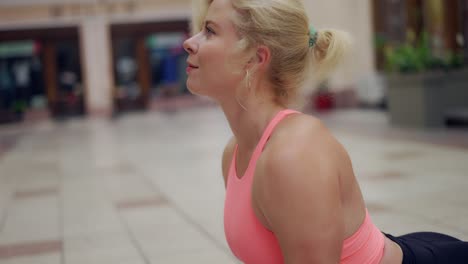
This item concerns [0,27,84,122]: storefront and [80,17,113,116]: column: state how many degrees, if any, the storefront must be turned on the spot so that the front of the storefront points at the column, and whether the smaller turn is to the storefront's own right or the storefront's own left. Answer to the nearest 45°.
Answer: approximately 45° to the storefront's own left

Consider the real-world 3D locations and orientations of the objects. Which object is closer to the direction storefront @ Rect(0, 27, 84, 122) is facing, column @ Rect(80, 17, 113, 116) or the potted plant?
the potted plant

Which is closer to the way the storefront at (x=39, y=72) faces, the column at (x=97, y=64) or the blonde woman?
the blonde woman

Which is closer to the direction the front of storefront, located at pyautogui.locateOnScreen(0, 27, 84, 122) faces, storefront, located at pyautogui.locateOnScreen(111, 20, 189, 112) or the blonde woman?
the blonde woman

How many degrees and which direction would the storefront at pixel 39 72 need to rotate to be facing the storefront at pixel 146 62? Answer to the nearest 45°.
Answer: approximately 90° to its left

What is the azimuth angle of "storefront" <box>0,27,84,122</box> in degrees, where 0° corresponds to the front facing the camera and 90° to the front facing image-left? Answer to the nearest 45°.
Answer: approximately 0°

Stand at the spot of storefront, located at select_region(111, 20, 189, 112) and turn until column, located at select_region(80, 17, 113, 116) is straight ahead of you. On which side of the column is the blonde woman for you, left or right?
left

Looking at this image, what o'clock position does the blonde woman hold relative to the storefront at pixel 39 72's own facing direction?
The blonde woman is roughly at 12 o'clock from the storefront.
